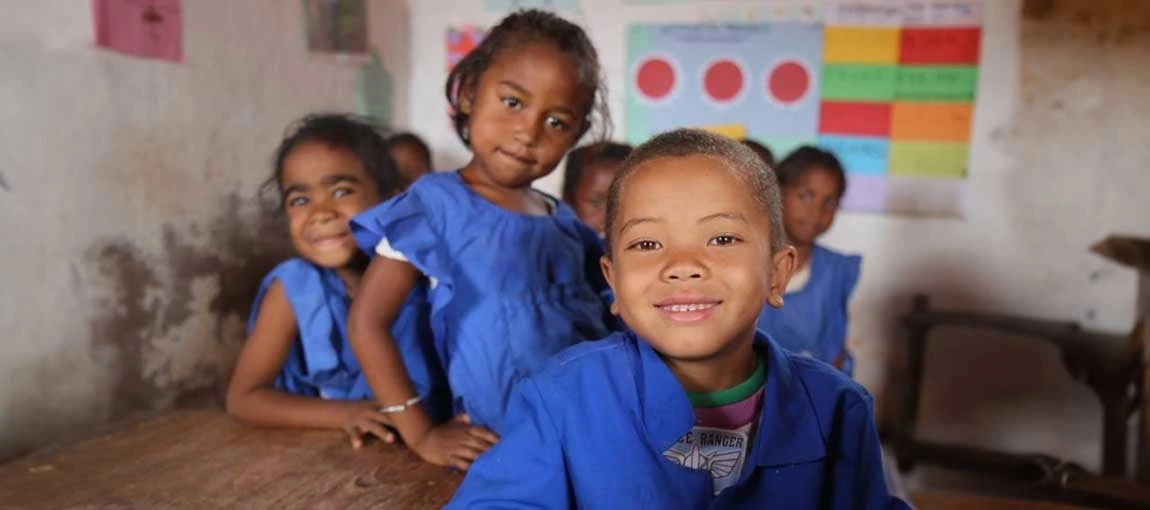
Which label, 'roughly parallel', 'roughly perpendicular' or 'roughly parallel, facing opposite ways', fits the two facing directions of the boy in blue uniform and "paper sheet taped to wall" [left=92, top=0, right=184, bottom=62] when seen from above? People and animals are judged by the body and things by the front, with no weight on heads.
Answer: roughly perpendicular

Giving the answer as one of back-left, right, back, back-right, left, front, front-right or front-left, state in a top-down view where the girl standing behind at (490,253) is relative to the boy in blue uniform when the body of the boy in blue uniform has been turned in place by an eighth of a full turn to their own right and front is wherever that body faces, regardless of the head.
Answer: right

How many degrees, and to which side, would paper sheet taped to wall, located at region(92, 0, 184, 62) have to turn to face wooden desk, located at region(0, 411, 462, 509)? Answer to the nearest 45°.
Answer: approximately 45° to its right

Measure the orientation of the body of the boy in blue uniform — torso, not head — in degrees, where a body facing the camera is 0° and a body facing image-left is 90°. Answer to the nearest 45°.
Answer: approximately 0°

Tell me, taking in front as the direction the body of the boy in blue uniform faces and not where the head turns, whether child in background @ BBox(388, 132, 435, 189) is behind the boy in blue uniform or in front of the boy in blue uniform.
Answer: behind

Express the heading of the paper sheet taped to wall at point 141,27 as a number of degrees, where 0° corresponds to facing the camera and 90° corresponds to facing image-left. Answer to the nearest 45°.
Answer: approximately 315°

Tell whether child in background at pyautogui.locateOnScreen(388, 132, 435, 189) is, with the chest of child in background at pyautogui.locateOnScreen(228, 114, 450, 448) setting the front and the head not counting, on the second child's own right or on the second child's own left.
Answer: on the second child's own left

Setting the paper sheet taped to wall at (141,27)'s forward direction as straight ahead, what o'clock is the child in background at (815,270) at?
The child in background is roughly at 11 o'clock from the paper sheet taped to wall.

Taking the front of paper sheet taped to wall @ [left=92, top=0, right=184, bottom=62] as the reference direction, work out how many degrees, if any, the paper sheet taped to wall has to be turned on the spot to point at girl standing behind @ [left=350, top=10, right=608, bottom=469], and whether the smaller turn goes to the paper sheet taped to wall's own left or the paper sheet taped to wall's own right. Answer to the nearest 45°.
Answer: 0° — it already faces them
